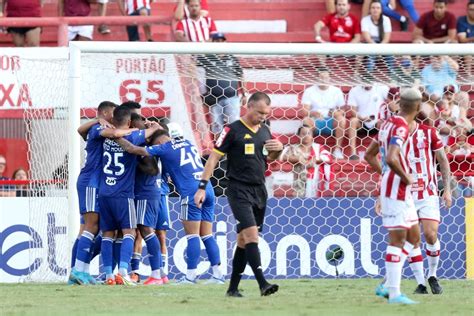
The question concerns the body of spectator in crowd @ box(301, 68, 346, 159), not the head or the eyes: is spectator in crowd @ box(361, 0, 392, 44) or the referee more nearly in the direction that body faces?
the referee

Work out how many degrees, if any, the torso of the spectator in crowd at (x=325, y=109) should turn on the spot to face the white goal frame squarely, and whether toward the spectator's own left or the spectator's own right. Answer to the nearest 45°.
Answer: approximately 45° to the spectator's own right

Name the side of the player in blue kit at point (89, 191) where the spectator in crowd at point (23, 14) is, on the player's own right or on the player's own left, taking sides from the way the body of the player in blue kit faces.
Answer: on the player's own left

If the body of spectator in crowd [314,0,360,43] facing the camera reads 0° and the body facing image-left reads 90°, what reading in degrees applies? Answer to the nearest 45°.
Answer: approximately 0°

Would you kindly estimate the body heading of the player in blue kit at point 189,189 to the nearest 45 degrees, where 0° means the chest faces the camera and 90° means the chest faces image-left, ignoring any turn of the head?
approximately 135°
